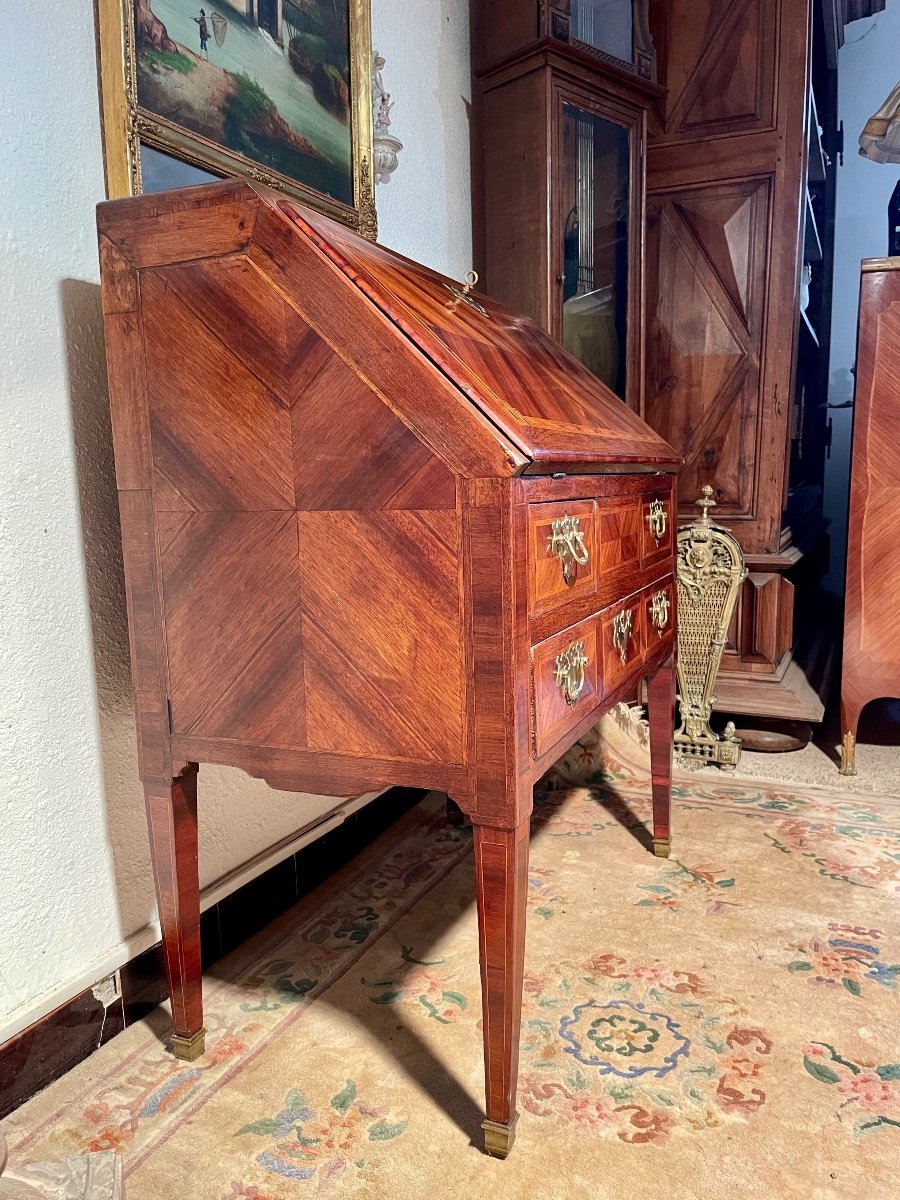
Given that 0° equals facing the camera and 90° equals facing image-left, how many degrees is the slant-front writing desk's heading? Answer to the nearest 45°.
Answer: approximately 315°

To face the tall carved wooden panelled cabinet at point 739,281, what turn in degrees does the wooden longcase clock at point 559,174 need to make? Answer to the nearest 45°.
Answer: approximately 90° to its left

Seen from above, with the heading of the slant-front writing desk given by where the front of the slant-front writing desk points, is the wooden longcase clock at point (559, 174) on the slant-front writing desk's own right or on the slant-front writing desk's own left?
on the slant-front writing desk's own left

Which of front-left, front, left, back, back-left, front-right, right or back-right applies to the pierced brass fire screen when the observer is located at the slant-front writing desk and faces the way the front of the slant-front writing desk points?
left

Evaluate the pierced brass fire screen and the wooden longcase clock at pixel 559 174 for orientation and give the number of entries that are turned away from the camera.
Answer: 0

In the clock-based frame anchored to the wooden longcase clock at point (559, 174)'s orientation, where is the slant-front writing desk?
The slant-front writing desk is roughly at 2 o'clock from the wooden longcase clock.

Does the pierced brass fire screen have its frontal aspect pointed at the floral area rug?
yes
